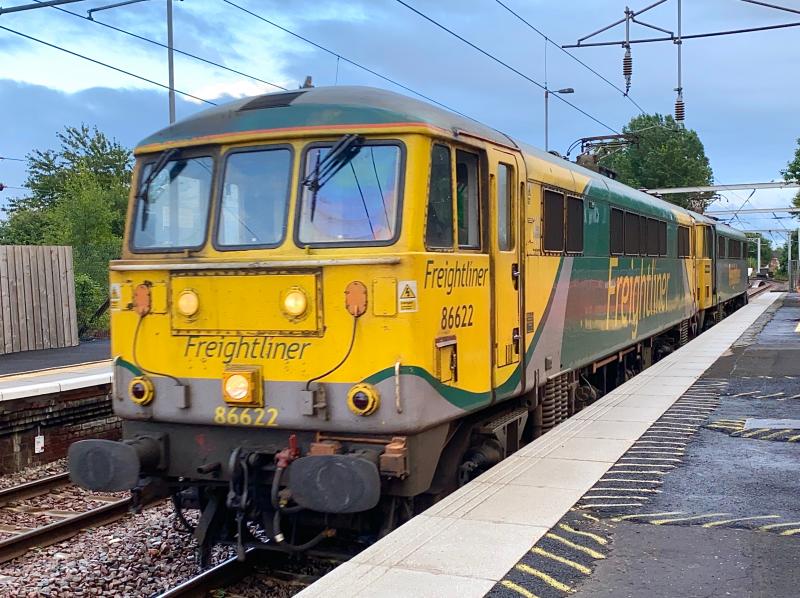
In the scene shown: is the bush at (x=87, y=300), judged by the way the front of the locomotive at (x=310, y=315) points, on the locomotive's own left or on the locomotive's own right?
on the locomotive's own right

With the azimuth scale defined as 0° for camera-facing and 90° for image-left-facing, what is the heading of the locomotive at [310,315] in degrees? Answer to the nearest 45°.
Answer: approximately 45°

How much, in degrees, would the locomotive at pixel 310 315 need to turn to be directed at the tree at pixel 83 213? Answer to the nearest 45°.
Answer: approximately 90° to its right

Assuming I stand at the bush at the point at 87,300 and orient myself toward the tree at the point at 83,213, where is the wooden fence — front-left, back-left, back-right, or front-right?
back-left

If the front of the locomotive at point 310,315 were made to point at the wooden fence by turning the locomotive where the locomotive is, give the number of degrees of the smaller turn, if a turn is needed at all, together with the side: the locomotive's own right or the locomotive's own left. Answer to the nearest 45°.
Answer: approximately 90° to the locomotive's own right

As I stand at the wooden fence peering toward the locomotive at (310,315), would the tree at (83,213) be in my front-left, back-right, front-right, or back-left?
back-left
